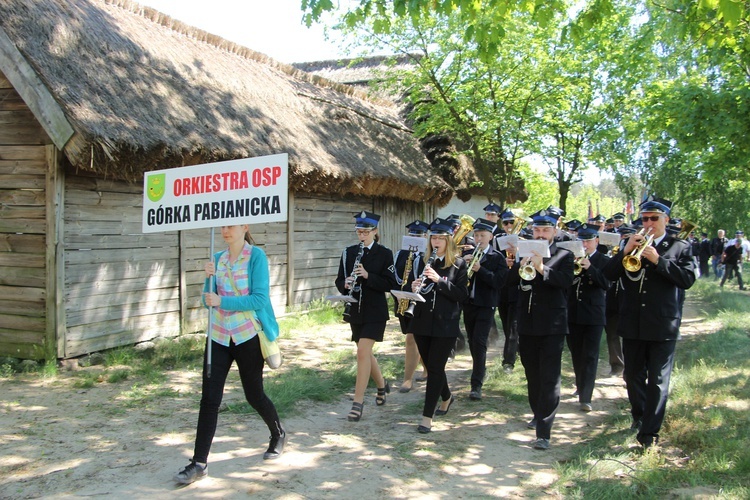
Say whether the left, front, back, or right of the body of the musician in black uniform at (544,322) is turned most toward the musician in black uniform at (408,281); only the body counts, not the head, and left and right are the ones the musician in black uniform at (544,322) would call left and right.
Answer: right

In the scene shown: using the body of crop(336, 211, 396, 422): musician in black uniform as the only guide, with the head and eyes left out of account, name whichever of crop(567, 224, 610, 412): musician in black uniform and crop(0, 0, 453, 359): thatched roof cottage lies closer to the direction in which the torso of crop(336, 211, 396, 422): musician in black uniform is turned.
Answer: the thatched roof cottage

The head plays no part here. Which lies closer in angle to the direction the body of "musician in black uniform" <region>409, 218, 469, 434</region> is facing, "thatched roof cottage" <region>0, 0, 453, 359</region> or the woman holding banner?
the woman holding banner

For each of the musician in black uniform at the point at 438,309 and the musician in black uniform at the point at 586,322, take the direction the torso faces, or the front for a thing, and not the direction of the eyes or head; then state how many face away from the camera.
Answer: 0

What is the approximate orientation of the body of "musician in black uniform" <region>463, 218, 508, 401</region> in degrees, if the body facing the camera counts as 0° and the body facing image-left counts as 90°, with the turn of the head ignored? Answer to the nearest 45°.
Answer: approximately 45°

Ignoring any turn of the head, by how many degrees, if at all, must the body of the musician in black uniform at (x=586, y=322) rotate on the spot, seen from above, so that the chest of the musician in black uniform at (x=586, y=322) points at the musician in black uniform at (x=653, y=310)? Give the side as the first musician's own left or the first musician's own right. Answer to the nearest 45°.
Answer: approximately 45° to the first musician's own left

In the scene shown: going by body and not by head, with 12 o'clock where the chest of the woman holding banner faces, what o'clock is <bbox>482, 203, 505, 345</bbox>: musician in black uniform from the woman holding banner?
The musician in black uniform is roughly at 6 o'clock from the woman holding banner.

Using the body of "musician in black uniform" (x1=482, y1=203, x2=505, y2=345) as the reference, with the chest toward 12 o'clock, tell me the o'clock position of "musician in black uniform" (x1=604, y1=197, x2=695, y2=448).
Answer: "musician in black uniform" (x1=604, y1=197, x2=695, y2=448) is roughly at 10 o'clock from "musician in black uniform" (x1=482, y1=203, x2=505, y2=345).
